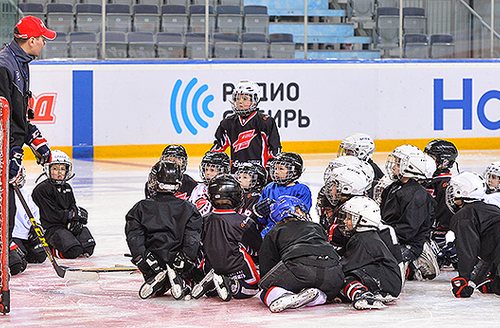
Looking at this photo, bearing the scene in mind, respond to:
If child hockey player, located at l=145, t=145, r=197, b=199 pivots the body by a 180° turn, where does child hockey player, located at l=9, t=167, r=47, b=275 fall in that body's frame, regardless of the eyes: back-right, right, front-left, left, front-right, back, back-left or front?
left

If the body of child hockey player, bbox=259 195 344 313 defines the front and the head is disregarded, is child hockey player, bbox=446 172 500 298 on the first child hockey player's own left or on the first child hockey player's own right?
on the first child hockey player's own right

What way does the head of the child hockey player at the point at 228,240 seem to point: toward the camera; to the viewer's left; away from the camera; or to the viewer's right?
away from the camera

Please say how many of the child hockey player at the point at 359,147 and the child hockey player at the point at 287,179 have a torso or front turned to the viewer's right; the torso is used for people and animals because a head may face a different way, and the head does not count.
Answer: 0

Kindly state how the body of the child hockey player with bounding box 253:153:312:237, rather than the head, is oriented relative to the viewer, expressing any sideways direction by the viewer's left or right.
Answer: facing the viewer and to the left of the viewer

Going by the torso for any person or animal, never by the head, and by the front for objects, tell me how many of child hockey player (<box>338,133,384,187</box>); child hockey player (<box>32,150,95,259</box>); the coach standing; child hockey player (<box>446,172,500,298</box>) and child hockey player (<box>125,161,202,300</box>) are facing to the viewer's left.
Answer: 2

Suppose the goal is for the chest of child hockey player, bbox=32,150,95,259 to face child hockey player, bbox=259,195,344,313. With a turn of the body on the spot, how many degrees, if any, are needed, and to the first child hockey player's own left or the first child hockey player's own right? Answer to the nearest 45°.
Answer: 0° — they already face them

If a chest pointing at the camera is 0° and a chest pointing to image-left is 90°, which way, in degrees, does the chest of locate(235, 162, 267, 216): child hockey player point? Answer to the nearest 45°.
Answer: approximately 45°

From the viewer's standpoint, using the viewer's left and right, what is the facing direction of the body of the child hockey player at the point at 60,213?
facing the viewer and to the right of the viewer

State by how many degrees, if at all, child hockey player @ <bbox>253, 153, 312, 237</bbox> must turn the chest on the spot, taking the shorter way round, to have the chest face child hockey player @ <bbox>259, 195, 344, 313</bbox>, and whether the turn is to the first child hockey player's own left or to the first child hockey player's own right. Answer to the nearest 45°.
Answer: approximately 45° to the first child hockey player's own left

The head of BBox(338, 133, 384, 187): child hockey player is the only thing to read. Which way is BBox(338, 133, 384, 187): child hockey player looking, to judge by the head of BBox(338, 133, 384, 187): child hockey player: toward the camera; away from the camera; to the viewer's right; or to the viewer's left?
to the viewer's left

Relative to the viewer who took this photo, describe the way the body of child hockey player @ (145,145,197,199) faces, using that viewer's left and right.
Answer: facing the viewer
